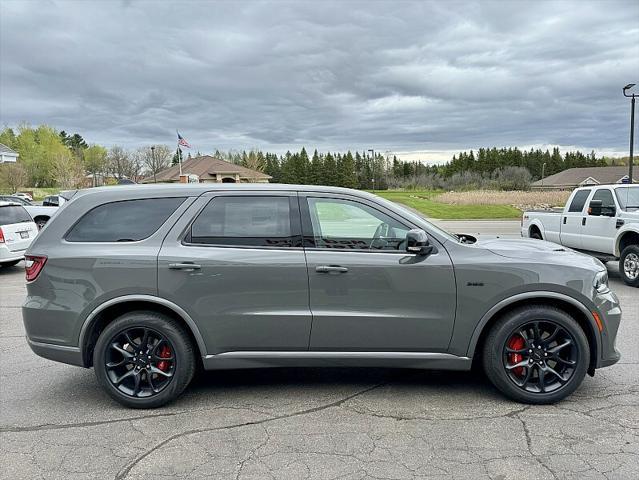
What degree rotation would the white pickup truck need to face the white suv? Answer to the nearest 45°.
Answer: approximately 135° to its right

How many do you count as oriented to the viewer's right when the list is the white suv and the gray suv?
1

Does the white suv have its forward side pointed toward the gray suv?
no

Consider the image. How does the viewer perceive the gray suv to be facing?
facing to the right of the viewer

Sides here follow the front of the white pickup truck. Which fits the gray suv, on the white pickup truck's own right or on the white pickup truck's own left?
on the white pickup truck's own right

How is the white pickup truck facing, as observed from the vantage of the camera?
facing the viewer and to the right of the viewer

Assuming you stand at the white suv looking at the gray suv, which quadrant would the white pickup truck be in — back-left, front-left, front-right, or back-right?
front-left

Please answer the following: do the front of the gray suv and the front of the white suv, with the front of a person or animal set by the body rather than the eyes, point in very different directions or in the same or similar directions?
very different directions

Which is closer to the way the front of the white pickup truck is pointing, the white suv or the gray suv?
the gray suv

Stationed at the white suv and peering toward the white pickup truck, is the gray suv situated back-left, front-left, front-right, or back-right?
front-right

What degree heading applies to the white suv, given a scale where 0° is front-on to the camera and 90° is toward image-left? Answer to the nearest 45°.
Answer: approximately 135°

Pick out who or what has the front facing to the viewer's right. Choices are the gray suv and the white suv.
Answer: the gray suv
